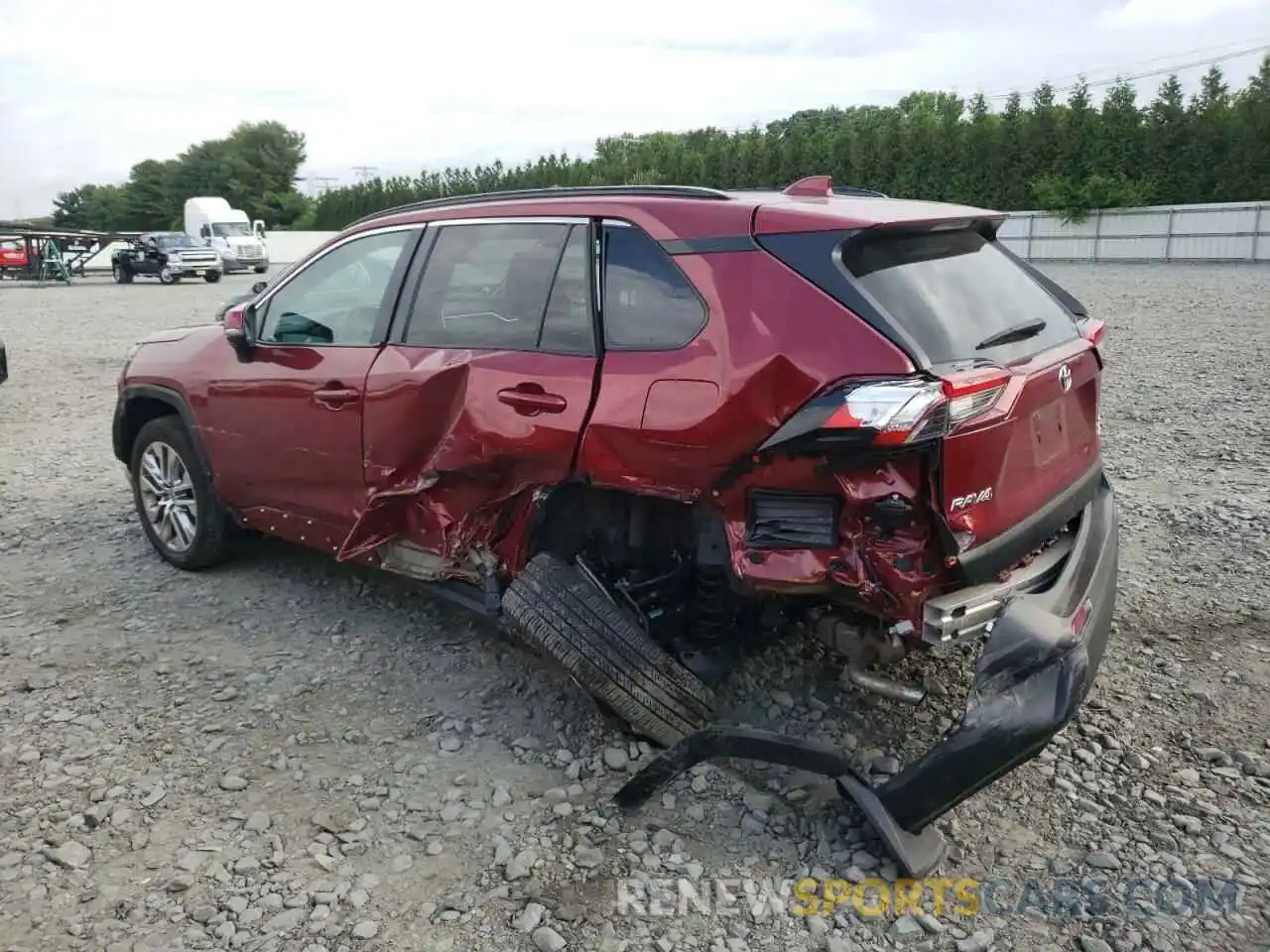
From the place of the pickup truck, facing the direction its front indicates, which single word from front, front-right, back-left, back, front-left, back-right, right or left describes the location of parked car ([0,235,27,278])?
back

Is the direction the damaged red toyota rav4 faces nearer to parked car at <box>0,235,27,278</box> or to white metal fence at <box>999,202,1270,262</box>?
the parked car

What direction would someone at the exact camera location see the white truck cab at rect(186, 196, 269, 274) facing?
facing the viewer and to the right of the viewer

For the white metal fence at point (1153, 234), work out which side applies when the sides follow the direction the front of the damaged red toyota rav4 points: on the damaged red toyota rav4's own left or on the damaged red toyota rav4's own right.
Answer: on the damaged red toyota rav4's own right

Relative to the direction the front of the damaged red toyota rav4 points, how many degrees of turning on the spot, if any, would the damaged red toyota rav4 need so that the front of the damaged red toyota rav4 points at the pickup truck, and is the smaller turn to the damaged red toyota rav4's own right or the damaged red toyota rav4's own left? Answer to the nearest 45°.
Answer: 0° — it already faces it

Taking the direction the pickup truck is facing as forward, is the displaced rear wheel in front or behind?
in front

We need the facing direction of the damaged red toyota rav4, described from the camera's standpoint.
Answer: facing away from the viewer and to the left of the viewer

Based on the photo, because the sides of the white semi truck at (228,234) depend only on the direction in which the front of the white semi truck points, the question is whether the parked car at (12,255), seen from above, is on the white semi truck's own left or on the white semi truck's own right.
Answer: on the white semi truck's own right

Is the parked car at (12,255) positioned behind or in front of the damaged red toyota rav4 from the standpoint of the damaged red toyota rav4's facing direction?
in front

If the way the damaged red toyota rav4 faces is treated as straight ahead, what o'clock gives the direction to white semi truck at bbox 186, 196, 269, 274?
The white semi truck is roughly at 1 o'clock from the damaged red toyota rav4.

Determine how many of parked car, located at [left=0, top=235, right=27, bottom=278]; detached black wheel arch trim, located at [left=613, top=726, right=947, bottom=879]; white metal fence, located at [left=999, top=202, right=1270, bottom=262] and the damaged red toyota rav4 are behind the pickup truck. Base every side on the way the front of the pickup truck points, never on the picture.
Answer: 1

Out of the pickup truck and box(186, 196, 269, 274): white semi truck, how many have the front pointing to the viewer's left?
0

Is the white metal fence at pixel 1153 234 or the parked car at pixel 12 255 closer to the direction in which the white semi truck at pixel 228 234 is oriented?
the white metal fence

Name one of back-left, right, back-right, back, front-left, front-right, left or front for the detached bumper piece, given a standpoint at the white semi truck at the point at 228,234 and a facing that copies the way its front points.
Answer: front-right

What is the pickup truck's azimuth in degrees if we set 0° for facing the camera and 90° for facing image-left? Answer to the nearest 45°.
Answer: approximately 315°
